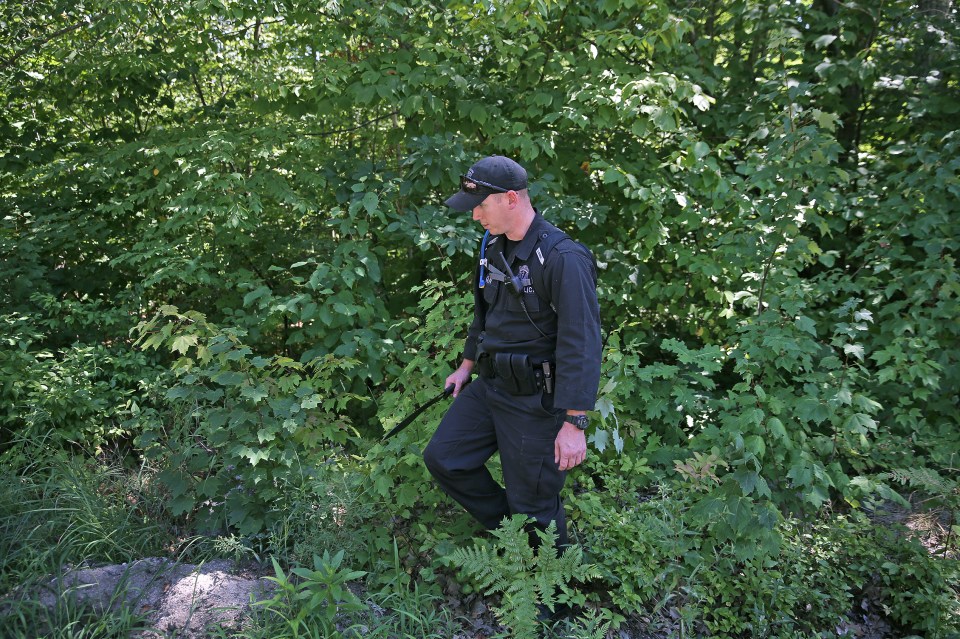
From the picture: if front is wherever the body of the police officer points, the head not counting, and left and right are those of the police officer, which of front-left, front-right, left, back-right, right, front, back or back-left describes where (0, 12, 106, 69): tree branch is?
right

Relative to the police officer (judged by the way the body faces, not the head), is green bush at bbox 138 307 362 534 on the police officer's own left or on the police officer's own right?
on the police officer's own right

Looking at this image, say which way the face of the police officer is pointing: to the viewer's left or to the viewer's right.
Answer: to the viewer's left

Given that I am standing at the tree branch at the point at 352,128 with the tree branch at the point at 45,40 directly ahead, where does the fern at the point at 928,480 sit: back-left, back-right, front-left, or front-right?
back-left

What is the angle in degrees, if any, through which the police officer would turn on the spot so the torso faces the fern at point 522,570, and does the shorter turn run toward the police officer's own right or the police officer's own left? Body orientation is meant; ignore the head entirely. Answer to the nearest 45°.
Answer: approximately 45° to the police officer's own left

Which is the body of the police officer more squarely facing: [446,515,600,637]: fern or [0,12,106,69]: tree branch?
the fern

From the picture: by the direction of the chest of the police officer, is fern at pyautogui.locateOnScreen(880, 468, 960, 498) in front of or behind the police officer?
behind

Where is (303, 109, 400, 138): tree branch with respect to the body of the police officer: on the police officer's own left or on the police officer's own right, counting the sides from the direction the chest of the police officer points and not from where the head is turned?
on the police officer's own right

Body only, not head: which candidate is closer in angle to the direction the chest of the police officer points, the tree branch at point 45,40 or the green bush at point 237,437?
the green bush

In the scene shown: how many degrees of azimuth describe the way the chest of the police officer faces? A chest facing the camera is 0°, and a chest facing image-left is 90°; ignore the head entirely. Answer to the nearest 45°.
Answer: approximately 45°

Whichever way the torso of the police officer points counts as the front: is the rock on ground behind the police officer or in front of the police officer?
in front
